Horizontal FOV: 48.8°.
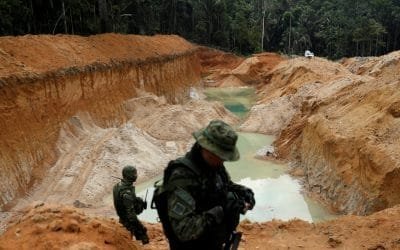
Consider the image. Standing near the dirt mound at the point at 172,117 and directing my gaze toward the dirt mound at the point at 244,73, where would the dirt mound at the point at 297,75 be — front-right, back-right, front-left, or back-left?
front-right

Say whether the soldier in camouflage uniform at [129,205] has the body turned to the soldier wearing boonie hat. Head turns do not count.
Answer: no

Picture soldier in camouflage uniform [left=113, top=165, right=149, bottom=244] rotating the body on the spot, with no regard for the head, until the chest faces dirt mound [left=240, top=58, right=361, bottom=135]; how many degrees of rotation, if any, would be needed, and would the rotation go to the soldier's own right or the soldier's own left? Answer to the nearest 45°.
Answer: approximately 45° to the soldier's own left

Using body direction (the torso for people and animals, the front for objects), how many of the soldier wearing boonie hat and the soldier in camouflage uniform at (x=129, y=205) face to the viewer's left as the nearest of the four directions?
0

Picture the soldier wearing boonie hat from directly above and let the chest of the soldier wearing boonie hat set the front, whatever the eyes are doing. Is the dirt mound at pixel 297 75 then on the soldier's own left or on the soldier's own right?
on the soldier's own left

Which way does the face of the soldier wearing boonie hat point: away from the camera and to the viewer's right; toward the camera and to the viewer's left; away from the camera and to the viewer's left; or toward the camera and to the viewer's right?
toward the camera and to the viewer's right

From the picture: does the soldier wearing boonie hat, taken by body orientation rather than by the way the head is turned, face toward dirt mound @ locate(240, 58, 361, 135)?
no

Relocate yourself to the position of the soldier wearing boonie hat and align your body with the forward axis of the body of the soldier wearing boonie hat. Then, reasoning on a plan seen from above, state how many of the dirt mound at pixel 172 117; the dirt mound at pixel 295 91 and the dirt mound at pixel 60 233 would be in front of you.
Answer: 0
